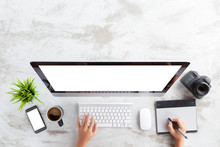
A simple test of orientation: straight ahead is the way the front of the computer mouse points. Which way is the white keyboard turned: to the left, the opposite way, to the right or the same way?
the opposite way

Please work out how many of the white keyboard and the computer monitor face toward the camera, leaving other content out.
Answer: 2

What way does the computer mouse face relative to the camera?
away from the camera
